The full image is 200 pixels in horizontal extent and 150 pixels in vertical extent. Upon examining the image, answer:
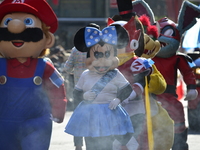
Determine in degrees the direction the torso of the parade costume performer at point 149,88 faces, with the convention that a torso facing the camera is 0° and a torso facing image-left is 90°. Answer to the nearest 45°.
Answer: approximately 315°

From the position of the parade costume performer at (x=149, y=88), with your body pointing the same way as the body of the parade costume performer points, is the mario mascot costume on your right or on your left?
on your right

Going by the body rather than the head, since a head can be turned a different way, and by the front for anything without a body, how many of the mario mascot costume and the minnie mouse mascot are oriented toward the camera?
2

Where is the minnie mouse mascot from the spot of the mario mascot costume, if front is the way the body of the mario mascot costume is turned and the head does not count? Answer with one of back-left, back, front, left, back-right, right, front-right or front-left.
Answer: left

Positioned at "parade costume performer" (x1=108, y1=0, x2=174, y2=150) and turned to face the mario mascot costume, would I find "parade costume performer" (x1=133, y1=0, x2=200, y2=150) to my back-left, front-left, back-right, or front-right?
back-right

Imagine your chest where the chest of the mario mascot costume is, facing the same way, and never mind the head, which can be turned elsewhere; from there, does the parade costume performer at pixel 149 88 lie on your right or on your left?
on your left

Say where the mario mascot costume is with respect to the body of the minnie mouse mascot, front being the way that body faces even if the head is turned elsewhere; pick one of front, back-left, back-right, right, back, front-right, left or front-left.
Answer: right

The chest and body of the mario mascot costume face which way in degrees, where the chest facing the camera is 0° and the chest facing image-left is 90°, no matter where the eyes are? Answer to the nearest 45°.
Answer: approximately 0°

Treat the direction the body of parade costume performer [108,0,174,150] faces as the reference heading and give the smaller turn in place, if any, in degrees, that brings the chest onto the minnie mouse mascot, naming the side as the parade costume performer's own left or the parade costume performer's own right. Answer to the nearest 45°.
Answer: approximately 90° to the parade costume performer's own right
